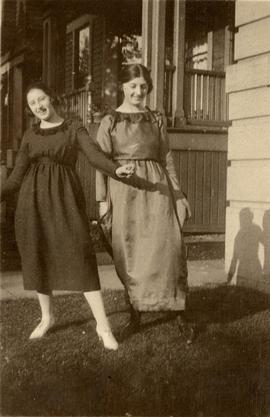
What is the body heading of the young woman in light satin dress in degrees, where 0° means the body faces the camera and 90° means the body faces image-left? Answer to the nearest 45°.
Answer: approximately 0°

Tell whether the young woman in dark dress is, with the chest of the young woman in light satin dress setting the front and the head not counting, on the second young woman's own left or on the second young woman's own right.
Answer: on the second young woman's own right

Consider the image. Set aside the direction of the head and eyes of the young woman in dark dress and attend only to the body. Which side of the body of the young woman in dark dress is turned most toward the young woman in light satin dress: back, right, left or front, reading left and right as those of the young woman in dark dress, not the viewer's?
left

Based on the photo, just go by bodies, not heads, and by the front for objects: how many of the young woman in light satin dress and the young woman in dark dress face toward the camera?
2
